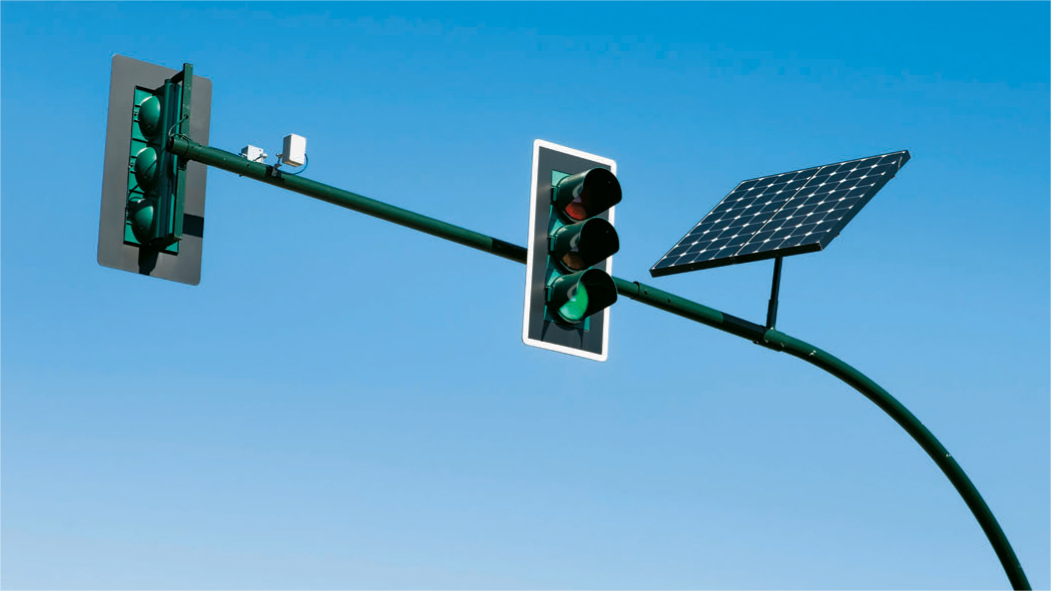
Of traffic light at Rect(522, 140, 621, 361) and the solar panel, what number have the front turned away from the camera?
0

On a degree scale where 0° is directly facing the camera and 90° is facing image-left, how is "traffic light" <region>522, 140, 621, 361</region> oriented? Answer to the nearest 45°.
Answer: approximately 315°

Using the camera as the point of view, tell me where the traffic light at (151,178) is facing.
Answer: facing away from the viewer and to the left of the viewer

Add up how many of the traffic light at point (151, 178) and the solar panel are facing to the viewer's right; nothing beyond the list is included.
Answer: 0

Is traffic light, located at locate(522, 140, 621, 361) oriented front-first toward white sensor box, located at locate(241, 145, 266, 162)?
no

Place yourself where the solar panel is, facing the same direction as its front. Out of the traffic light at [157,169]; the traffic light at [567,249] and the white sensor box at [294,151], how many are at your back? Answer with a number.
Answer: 0

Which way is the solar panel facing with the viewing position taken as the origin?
facing the viewer and to the left of the viewer

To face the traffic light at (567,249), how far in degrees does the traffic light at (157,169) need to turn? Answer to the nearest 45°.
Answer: approximately 135° to its right

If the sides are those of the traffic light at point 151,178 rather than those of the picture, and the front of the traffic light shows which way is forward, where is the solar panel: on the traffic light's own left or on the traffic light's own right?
on the traffic light's own right

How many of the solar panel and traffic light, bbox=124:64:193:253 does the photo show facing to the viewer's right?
0
